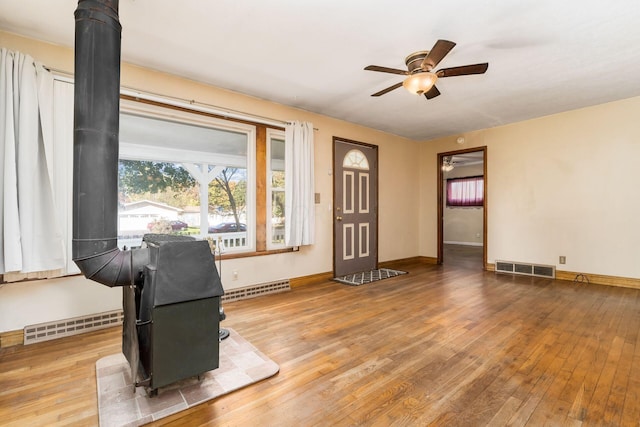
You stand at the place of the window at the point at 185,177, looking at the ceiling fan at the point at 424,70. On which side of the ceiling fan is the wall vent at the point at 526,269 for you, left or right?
left

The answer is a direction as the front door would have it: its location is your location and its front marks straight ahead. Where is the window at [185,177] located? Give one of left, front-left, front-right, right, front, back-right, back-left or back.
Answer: right

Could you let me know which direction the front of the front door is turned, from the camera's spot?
facing the viewer and to the right of the viewer

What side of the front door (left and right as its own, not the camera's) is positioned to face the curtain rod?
right

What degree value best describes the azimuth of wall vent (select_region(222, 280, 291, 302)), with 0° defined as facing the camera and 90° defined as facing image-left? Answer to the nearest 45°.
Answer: approximately 315°

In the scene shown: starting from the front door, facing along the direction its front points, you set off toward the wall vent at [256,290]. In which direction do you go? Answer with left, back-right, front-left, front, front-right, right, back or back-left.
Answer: right

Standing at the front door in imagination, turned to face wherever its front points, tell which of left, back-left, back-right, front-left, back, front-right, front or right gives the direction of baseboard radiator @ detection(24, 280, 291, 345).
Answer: right

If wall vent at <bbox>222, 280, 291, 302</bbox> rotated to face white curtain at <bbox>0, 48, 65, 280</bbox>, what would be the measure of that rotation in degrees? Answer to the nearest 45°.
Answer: approximately 90° to its right

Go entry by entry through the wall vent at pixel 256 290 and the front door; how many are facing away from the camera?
0

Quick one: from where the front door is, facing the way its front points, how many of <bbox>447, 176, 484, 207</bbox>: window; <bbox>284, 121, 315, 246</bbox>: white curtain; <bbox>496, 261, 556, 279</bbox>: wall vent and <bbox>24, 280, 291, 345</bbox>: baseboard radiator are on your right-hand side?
2

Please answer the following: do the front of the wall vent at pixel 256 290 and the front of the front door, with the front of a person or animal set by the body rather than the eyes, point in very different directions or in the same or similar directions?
same or similar directions

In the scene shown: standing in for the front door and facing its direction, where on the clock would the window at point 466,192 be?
The window is roughly at 9 o'clock from the front door.

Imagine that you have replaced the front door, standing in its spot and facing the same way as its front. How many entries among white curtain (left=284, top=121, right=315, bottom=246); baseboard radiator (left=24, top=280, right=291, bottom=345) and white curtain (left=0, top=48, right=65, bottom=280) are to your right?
3
